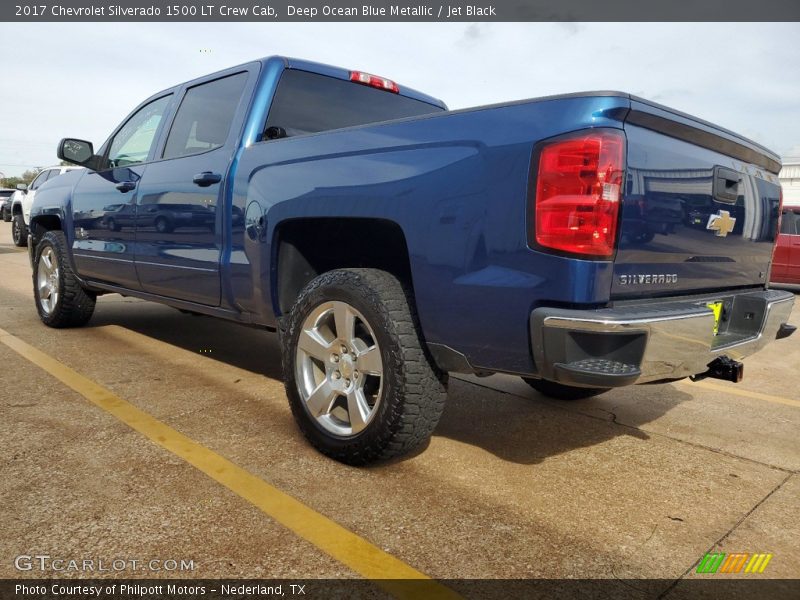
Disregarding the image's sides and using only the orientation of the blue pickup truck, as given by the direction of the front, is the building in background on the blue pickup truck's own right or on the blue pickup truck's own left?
on the blue pickup truck's own right

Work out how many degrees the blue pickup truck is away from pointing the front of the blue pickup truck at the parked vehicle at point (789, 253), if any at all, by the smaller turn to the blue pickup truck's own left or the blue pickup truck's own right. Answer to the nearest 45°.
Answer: approximately 90° to the blue pickup truck's own right

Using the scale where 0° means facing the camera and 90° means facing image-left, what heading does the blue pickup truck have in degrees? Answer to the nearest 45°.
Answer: approximately 135°
